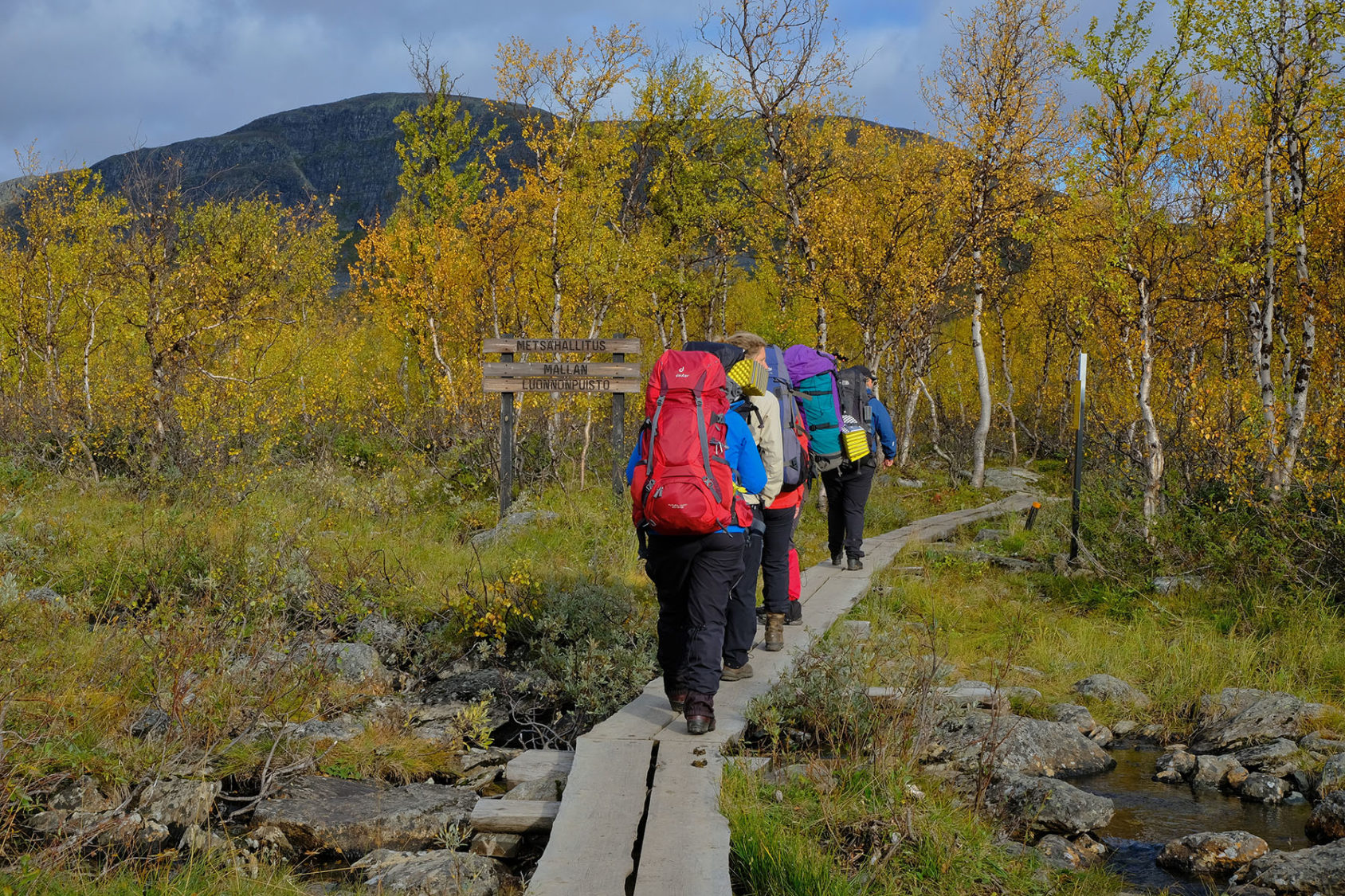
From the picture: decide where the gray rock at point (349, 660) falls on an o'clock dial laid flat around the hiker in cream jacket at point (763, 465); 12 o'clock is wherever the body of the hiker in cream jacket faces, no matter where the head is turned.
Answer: The gray rock is roughly at 8 o'clock from the hiker in cream jacket.

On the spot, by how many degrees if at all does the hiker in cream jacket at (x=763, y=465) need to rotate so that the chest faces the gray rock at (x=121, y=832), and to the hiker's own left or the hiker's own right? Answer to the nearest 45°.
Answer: approximately 180°

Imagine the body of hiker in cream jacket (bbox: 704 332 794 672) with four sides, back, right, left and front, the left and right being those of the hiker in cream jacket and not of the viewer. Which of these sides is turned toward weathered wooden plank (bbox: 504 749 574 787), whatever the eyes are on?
back

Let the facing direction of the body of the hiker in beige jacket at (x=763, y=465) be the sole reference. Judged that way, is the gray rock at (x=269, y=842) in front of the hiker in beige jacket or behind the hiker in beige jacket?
behind

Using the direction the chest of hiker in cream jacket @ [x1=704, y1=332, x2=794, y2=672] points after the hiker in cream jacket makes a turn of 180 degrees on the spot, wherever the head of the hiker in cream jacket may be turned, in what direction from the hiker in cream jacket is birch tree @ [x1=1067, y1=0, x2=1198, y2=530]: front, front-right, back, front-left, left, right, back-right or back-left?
back

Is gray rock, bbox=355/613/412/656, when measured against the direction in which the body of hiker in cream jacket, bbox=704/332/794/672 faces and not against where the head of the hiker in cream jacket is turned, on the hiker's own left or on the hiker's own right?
on the hiker's own left

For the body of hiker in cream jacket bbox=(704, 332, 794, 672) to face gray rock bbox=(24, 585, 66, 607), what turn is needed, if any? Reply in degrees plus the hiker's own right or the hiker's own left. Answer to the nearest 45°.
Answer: approximately 135° to the hiker's own left

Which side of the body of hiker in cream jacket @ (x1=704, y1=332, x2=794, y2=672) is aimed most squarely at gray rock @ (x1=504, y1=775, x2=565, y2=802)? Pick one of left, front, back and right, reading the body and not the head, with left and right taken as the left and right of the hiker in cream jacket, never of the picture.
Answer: back

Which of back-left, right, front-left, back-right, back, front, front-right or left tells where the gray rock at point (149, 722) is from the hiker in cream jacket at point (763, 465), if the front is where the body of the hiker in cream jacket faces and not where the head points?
back-left

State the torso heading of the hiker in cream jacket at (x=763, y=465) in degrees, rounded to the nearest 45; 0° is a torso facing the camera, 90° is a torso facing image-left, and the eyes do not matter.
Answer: approximately 225°

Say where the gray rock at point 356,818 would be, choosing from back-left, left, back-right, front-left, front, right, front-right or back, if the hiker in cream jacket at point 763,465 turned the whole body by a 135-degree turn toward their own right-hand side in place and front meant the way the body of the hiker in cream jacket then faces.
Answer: front-right
